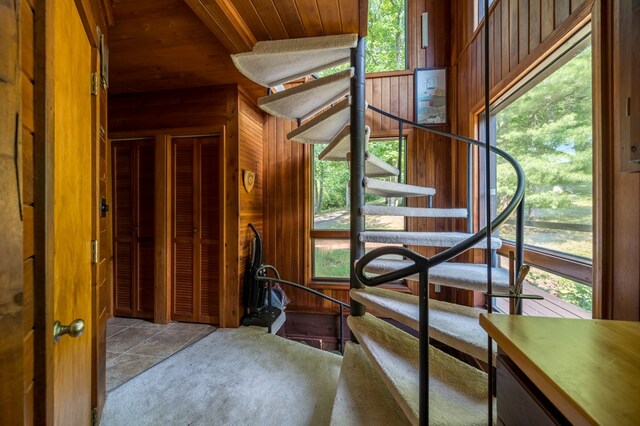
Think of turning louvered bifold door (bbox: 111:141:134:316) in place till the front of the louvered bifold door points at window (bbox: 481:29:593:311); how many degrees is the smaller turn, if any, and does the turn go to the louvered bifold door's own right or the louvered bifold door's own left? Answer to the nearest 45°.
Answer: approximately 45° to the louvered bifold door's own left

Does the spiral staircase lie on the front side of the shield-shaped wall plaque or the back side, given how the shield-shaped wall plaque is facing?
on the front side

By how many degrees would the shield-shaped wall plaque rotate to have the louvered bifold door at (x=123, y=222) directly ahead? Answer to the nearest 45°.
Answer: approximately 135° to its right

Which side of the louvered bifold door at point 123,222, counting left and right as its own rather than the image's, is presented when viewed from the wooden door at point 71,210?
front

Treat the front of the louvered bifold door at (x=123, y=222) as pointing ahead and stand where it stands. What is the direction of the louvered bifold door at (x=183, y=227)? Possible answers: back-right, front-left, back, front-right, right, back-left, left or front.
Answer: front-left

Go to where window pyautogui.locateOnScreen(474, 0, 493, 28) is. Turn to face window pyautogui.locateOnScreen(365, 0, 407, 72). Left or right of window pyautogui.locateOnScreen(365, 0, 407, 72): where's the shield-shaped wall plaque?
left

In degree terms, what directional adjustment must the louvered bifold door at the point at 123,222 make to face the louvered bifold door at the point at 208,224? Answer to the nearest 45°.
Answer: approximately 45° to its left

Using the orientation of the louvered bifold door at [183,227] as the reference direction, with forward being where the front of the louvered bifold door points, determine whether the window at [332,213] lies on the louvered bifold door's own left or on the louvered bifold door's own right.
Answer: on the louvered bifold door's own left
